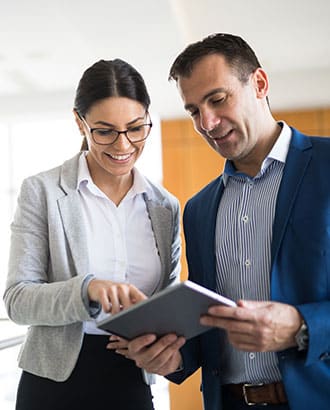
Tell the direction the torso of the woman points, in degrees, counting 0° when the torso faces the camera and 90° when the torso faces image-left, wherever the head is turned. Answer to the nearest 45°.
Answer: approximately 315°

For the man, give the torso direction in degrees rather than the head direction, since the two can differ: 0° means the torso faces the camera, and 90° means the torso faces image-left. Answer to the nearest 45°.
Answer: approximately 45°
